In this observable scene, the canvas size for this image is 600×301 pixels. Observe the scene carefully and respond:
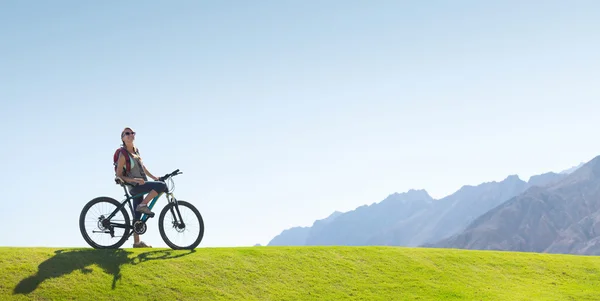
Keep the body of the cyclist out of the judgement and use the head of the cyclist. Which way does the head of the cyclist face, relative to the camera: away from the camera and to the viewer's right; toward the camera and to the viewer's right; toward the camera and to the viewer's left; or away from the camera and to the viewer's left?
toward the camera and to the viewer's right

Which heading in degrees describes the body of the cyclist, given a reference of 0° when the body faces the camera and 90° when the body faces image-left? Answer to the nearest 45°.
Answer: approximately 270°
